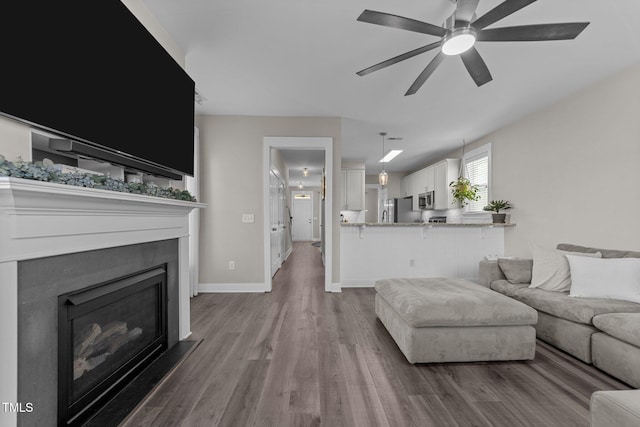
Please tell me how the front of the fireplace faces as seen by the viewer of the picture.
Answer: facing the viewer and to the right of the viewer

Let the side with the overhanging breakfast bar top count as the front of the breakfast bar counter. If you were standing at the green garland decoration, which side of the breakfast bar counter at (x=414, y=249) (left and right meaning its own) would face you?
front

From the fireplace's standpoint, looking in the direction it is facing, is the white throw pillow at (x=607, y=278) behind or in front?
in front

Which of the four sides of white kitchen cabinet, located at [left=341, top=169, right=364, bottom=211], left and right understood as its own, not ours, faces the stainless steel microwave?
left

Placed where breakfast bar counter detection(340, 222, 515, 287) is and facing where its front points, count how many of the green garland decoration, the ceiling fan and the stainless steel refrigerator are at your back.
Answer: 1

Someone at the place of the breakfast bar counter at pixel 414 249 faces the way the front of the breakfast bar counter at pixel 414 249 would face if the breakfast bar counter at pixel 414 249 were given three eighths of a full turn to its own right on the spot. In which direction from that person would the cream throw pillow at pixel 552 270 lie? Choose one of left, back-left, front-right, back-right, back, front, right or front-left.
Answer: back

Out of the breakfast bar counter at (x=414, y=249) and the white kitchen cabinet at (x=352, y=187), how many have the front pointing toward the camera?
2

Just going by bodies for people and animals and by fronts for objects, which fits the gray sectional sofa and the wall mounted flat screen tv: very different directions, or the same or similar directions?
very different directions

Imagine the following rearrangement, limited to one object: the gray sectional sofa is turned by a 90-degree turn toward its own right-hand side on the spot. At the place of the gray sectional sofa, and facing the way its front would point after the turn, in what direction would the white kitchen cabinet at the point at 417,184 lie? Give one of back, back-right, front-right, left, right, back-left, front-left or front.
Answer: front

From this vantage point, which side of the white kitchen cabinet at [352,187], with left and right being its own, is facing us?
front

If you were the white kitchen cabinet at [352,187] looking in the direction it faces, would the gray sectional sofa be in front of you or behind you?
in front

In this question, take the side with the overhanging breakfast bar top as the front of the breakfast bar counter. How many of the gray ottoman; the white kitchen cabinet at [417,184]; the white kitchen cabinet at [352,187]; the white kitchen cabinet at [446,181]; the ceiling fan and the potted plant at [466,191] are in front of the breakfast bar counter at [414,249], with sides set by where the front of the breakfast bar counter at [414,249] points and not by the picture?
2

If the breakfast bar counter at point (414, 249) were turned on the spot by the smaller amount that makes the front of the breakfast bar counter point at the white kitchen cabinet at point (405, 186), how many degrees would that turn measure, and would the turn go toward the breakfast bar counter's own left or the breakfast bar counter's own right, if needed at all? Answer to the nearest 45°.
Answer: approximately 180°
